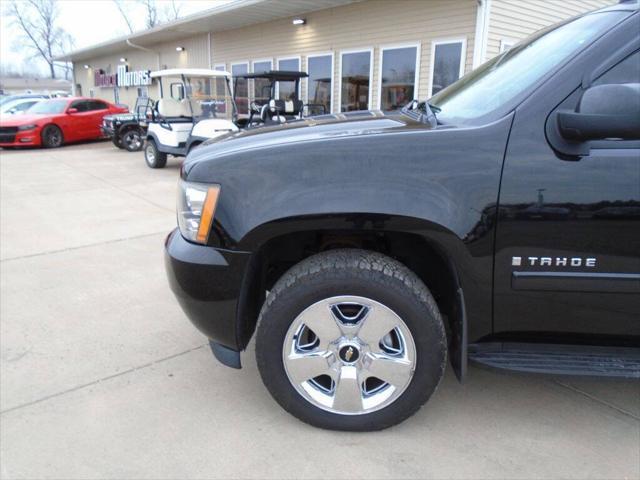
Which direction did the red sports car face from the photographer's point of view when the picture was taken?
facing the viewer and to the left of the viewer

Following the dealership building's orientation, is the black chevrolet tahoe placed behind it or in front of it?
in front

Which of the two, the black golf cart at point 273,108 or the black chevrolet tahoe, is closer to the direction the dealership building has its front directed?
the black golf cart

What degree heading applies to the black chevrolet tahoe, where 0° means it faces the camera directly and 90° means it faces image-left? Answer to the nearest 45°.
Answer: approximately 90°

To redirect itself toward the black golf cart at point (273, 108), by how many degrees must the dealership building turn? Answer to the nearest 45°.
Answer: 0° — it already faces it

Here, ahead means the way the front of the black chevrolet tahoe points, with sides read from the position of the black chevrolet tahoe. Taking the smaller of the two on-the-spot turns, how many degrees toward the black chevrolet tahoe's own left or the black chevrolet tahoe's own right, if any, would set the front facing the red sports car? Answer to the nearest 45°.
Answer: approximately 45° to the black chevrolet tahoe's own right
